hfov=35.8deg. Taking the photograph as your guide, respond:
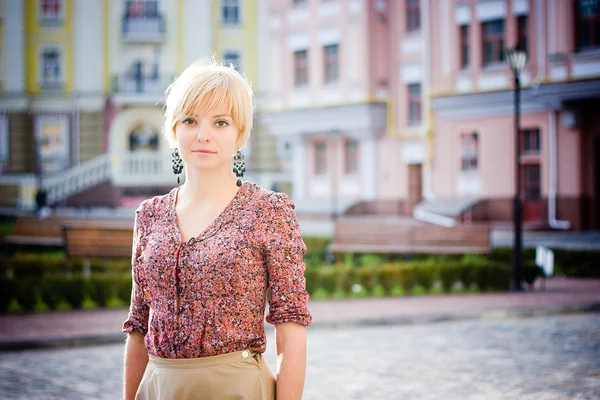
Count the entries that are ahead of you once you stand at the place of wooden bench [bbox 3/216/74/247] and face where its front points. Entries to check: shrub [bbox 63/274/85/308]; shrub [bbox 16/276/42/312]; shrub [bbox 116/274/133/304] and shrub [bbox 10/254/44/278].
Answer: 4

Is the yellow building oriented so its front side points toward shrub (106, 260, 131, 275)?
yes

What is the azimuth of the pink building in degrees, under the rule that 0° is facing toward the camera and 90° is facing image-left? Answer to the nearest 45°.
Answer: approximately 45°

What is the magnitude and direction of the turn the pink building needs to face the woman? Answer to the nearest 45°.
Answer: approximately 45° to its left

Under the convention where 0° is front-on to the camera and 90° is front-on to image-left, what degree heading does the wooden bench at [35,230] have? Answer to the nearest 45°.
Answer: approximately 0°
